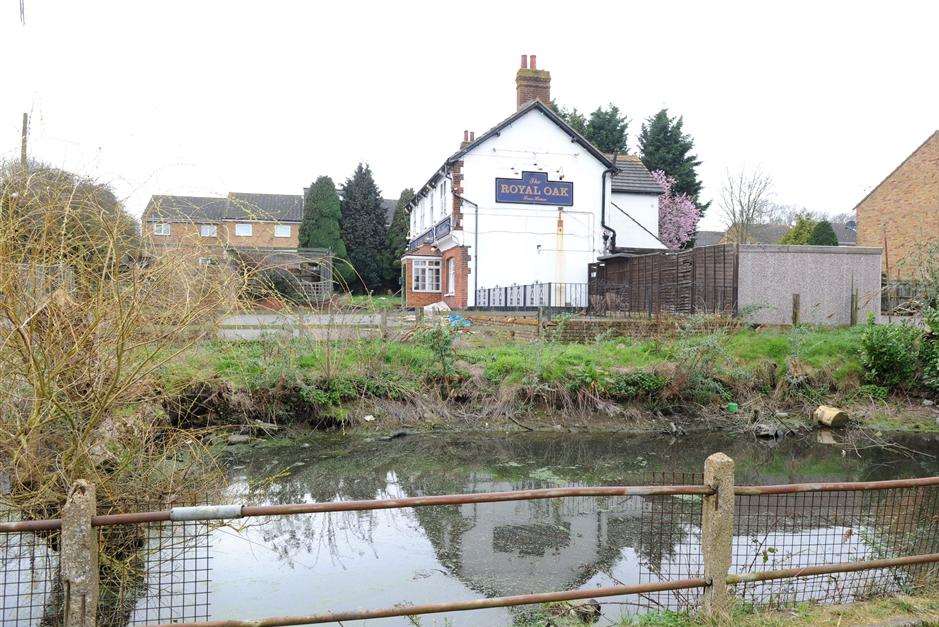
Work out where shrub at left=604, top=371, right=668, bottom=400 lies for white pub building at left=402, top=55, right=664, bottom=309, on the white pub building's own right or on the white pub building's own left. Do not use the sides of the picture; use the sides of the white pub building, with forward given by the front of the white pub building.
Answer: on the white pub building's own left

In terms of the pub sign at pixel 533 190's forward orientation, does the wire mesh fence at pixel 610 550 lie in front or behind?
in front

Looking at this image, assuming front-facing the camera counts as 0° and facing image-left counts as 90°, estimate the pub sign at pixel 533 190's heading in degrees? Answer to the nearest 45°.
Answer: approximately 0°

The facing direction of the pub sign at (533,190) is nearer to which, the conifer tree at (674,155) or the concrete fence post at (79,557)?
the concrete fence post

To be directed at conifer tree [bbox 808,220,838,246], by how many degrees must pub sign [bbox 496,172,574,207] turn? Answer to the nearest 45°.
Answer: approximately 135° to its left

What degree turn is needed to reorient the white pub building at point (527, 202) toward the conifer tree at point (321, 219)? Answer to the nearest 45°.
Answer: approximately 45° to its right
